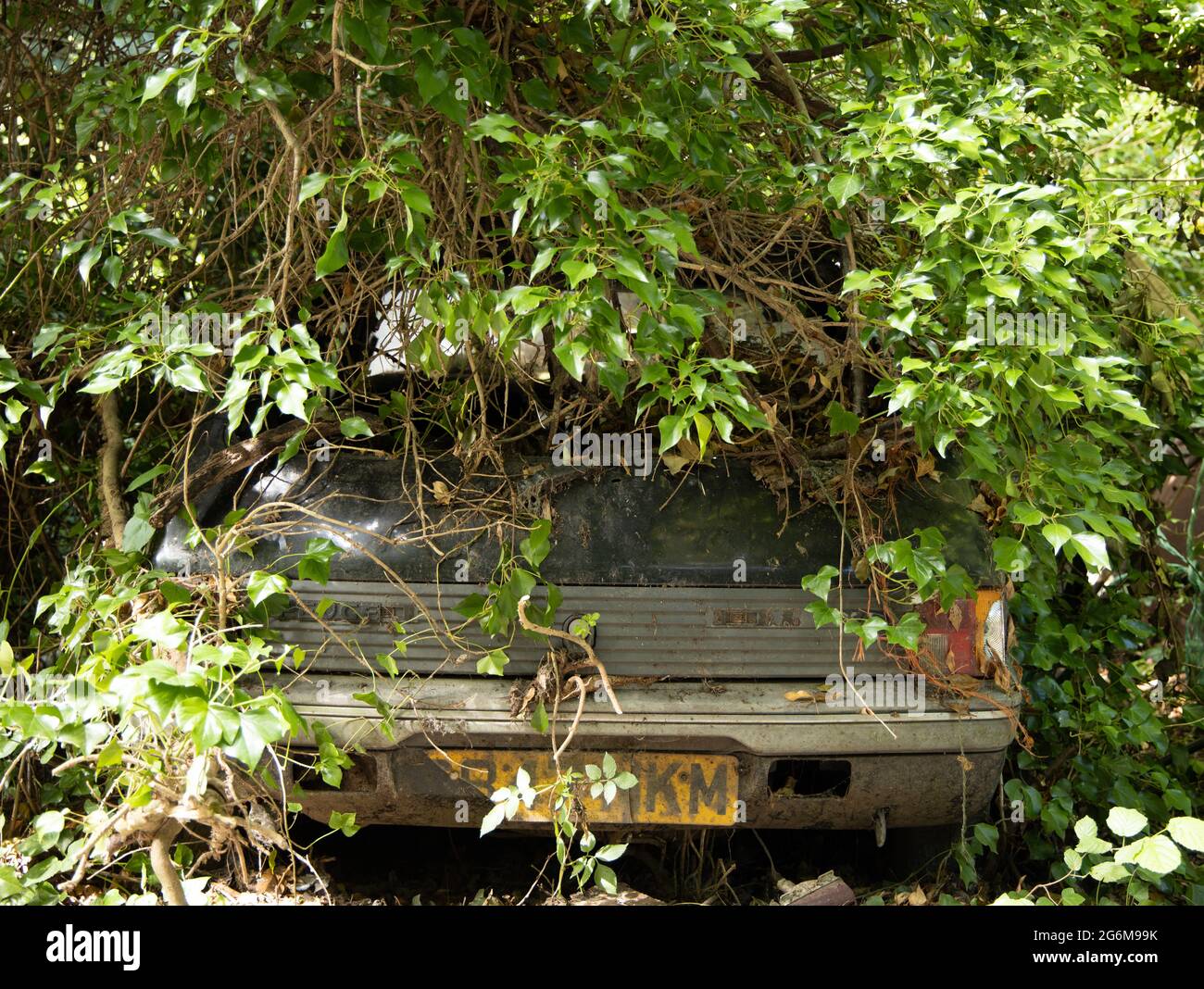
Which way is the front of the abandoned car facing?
away from the camera
